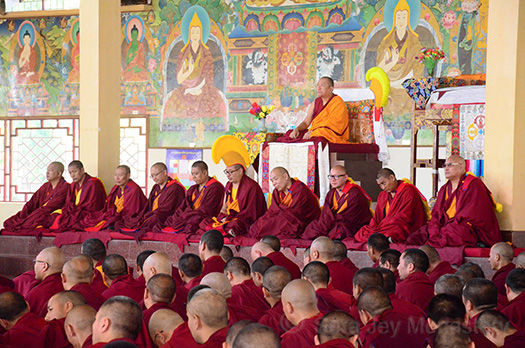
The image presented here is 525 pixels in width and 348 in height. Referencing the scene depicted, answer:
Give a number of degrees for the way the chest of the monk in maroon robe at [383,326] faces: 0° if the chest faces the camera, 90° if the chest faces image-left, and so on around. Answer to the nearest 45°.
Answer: approximately 135°

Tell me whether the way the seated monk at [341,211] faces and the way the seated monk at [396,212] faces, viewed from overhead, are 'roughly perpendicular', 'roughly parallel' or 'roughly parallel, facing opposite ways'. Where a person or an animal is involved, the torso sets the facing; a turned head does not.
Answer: roughly parallel

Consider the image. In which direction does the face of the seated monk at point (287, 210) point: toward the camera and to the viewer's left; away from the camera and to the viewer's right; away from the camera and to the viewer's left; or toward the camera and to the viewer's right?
toward the camera and to the viewer's left

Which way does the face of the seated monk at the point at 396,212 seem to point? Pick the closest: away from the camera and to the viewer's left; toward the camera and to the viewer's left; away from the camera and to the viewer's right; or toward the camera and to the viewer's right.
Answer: toward the camera and to the viewer's left

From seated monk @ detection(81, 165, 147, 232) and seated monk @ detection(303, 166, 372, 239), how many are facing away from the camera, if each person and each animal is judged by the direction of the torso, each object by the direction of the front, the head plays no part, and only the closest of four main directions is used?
0

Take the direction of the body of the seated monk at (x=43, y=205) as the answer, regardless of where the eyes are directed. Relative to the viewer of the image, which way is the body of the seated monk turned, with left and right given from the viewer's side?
facing the viewer and to the left of the viewer

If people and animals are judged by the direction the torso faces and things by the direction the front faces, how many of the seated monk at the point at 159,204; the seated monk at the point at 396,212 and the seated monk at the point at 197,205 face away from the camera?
0

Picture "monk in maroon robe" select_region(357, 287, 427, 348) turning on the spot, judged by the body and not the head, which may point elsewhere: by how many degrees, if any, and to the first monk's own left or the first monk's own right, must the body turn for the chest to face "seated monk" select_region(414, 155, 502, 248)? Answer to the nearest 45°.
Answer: approximately 45° to the first monk's own right

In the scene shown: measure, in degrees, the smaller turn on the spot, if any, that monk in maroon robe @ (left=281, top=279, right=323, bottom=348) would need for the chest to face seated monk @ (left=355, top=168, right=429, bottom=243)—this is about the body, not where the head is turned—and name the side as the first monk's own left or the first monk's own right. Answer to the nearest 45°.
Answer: approximately 45° to the first monk's own right

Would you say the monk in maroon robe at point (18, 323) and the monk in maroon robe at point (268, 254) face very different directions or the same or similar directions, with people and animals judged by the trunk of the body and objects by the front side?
same or similar directions

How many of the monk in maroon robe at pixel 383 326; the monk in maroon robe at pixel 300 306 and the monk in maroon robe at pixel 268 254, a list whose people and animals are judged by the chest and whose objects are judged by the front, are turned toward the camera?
0

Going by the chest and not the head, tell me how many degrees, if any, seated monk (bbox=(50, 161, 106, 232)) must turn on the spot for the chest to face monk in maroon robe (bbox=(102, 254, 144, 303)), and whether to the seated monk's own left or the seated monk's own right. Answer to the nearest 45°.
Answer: approximately 45° to the seated monk's own left
